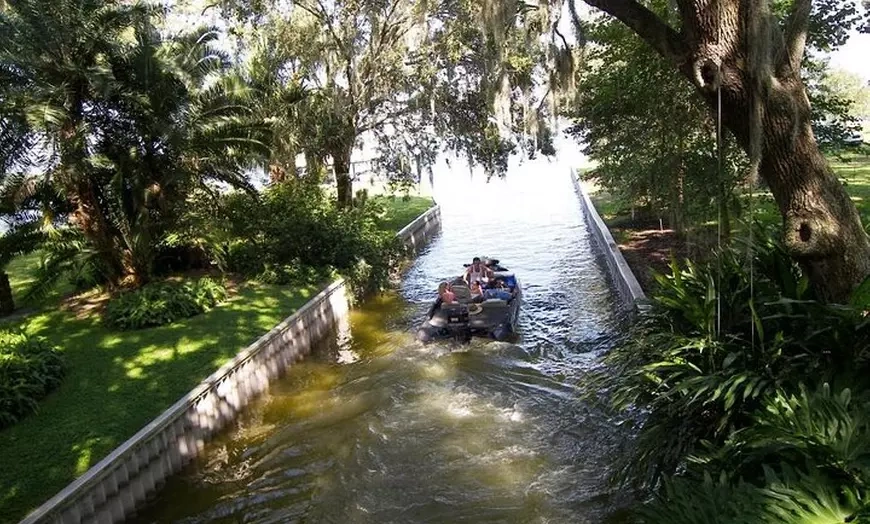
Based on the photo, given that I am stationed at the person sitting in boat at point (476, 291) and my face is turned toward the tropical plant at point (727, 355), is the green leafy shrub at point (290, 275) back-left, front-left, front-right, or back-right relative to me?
back-right

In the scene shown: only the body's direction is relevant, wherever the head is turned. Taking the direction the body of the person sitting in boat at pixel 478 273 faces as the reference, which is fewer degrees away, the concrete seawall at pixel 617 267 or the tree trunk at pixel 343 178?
the tree trunk

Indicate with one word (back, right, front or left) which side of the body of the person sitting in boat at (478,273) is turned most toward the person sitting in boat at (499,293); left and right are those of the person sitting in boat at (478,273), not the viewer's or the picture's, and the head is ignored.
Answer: back

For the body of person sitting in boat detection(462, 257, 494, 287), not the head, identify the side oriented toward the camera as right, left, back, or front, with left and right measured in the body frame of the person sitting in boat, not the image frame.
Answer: front

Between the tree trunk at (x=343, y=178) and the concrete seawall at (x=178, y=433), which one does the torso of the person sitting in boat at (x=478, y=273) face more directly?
the tree trunk

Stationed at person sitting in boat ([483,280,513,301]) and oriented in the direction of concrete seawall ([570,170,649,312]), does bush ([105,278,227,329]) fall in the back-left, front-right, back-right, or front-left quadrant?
back-left
